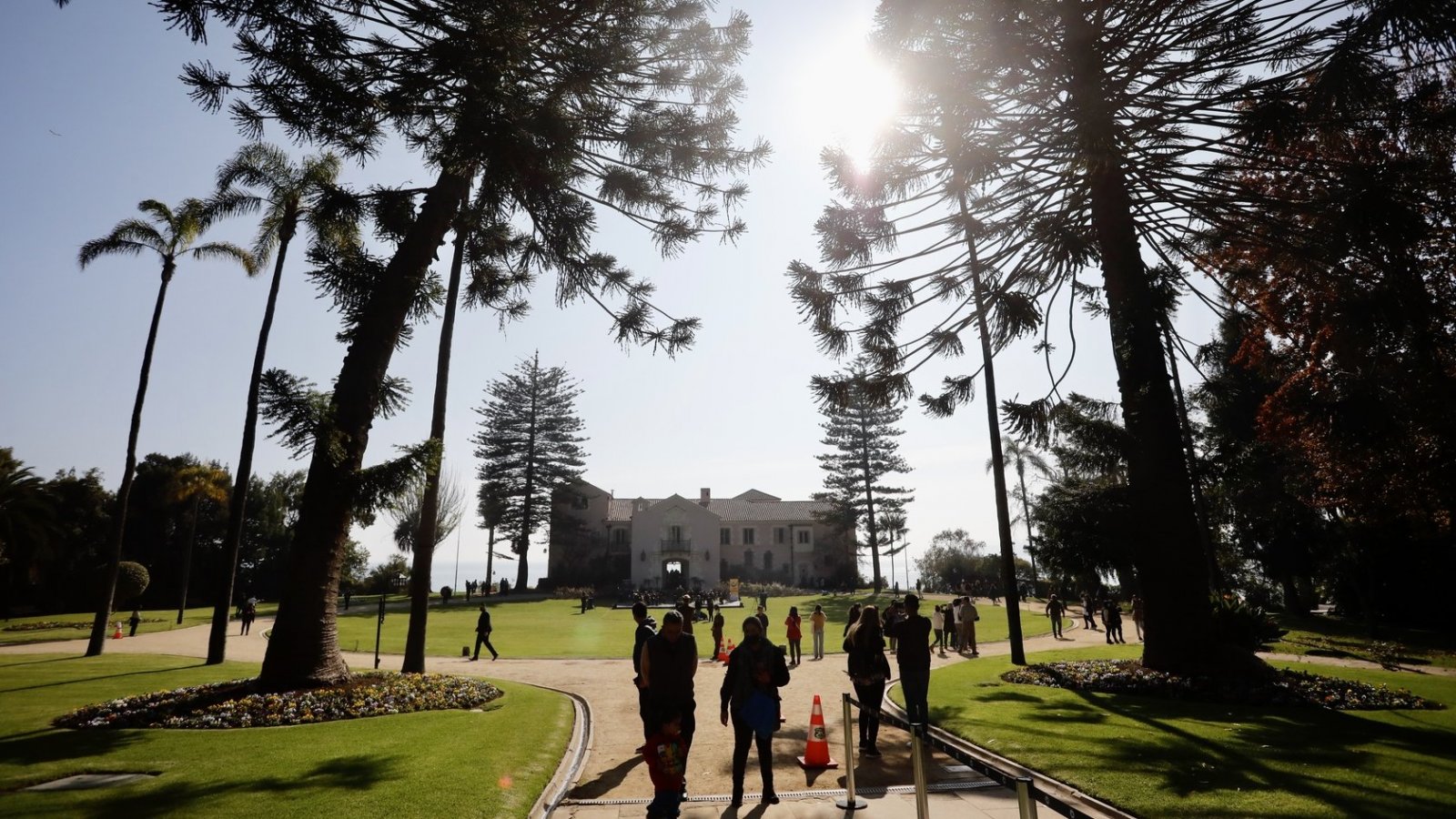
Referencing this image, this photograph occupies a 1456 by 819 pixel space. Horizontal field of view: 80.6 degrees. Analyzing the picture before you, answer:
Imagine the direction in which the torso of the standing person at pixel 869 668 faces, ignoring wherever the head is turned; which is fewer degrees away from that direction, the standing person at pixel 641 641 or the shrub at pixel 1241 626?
the shrub

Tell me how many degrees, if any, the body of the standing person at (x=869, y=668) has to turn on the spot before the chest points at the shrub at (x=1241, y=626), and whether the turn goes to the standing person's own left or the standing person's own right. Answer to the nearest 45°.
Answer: approximately 45° to the standing person's own right

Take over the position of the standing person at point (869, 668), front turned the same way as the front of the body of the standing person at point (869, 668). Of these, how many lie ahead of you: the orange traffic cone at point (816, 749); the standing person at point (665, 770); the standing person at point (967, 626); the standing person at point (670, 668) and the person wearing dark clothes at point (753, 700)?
1

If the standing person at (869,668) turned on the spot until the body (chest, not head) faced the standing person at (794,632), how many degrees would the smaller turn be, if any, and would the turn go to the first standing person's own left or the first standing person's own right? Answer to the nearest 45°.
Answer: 0° — they already face them

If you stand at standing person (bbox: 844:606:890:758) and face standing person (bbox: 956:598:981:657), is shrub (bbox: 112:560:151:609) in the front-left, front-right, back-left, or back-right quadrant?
front-left

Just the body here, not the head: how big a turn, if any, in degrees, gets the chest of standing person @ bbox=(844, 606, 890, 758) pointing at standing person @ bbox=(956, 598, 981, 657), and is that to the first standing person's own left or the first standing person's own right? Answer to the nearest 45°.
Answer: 0° — they already face them

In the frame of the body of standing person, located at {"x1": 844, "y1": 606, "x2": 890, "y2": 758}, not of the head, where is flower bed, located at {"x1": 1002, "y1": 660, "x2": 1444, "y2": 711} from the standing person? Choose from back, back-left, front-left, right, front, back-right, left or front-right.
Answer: front-right

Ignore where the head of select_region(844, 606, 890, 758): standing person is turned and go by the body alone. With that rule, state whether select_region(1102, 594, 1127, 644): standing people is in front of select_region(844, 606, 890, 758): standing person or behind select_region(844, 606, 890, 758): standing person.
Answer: in front

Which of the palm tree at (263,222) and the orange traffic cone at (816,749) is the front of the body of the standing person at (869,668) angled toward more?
the palm tree

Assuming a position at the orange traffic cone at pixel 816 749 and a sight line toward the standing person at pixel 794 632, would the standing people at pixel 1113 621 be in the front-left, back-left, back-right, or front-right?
front-right

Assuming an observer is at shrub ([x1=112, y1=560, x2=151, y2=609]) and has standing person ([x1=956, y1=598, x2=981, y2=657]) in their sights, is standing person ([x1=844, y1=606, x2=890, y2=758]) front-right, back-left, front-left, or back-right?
front-right

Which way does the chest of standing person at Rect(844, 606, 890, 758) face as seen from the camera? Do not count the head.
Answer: away from the camera

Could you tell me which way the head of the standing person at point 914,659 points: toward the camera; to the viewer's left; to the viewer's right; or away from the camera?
away from the camera

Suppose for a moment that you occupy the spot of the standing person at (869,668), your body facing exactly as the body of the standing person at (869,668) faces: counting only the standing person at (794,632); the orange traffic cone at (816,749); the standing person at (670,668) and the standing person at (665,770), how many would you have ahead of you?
1

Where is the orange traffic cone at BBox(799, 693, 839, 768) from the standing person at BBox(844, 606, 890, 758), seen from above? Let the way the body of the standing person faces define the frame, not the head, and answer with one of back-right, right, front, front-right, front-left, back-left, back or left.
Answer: back-left
